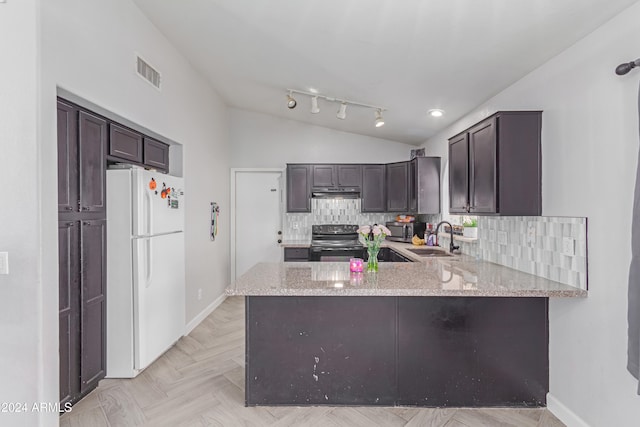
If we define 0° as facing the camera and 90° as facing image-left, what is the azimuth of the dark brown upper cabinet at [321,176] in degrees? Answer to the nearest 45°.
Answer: approximately 0°

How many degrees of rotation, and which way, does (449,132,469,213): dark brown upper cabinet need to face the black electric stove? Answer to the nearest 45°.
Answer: approximately 90° to its right

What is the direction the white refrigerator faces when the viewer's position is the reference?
facing the viewer and to the right of the viewer

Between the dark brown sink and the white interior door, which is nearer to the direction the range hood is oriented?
the dark brown sink

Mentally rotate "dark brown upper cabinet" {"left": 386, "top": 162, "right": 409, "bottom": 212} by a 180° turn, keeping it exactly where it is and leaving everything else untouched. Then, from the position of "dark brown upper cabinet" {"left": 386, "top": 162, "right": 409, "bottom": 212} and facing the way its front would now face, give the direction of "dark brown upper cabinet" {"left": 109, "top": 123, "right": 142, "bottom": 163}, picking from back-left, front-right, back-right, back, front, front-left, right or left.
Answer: back

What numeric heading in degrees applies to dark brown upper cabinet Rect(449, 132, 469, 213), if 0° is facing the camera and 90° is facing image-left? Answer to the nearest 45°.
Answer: approximately 45°

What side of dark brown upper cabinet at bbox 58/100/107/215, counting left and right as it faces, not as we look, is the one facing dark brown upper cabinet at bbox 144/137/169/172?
left

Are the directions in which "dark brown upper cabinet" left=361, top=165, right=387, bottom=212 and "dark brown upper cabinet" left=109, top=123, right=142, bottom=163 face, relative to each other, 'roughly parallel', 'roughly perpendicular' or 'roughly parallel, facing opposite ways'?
roughly perpendicular

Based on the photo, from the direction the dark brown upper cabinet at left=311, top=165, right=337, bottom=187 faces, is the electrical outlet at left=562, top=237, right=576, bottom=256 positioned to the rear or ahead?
ahead

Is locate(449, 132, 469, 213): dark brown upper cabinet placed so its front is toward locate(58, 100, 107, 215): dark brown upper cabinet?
yes
